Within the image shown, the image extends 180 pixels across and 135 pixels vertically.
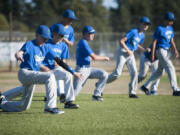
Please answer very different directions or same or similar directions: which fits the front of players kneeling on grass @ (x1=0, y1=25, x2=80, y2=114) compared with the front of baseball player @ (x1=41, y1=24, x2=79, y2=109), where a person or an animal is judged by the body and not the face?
same or similar directions
